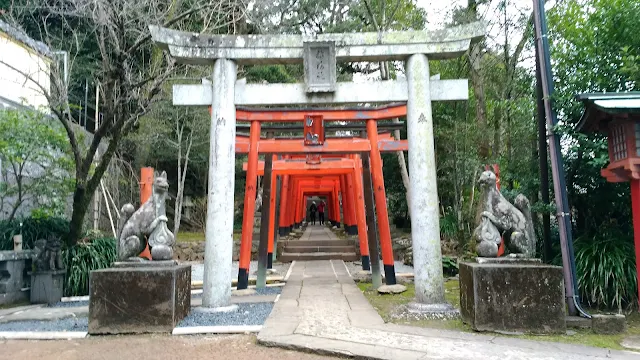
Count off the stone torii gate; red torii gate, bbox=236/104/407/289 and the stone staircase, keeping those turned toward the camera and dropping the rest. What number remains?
3

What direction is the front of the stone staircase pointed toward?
toward the camera

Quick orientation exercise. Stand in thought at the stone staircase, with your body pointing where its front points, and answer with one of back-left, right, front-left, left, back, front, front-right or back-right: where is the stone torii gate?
front

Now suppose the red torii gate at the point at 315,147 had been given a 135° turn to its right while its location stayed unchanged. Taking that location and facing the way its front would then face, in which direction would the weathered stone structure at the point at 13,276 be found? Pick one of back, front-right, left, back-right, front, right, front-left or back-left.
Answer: front-left

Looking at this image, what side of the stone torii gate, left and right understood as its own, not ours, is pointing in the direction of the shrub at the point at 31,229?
right

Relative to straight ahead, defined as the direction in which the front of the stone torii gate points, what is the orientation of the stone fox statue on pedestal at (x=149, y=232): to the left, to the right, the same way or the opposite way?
to the left

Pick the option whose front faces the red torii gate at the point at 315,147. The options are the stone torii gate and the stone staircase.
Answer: the stone staircase

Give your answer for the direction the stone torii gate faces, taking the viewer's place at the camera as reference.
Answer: facing the viewer

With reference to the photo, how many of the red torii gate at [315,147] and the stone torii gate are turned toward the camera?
2

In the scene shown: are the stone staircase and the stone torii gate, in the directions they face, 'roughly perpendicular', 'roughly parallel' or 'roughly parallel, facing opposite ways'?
roughly parallel

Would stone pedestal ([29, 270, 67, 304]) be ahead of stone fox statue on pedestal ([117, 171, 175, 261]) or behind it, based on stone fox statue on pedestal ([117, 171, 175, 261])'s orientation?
behind

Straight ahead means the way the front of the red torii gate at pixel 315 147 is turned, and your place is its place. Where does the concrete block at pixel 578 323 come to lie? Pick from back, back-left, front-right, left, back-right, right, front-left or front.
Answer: front-left

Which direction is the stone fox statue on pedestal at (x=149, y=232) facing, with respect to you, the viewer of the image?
facing the viewer and to the right of the viewer

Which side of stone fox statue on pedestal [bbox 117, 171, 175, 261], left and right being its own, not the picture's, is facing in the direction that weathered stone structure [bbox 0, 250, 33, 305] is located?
back

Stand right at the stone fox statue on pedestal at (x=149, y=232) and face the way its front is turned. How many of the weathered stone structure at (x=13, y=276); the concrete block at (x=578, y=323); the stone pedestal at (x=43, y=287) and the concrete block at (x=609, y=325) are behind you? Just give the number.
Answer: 2

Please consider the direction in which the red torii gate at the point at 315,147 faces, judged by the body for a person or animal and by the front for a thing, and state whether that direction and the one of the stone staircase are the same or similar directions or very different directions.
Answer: same or similar directions

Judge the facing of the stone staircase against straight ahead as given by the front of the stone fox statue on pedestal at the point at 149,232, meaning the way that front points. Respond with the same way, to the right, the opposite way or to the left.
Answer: to the right
